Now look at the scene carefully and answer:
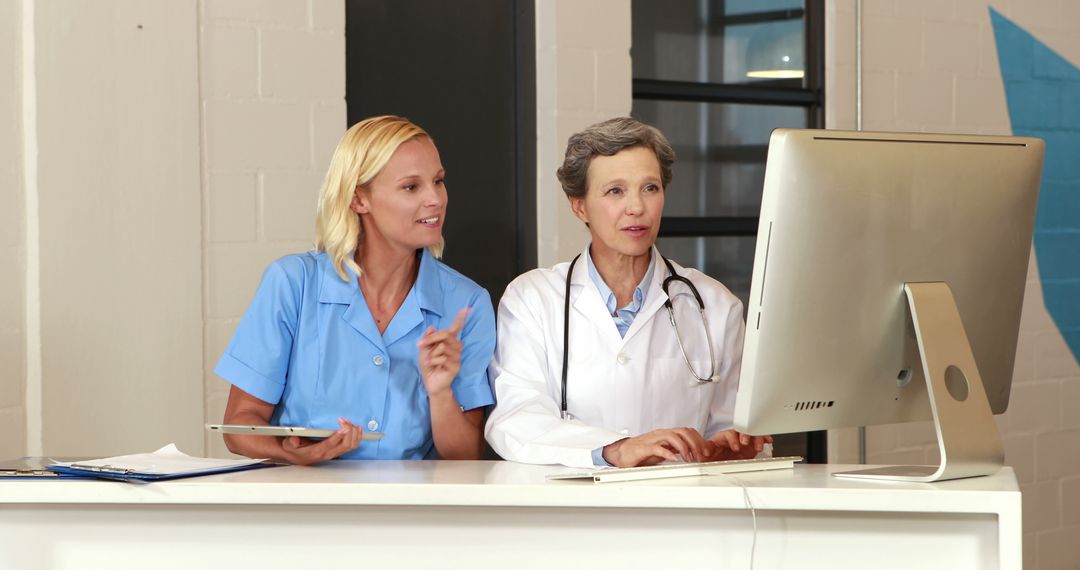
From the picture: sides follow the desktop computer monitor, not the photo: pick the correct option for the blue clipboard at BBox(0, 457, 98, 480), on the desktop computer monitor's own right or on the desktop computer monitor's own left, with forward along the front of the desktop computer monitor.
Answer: on the desktop computer monitor's own left

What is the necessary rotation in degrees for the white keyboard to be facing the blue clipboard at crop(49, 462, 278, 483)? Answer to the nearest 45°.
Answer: approximately 45° to its left

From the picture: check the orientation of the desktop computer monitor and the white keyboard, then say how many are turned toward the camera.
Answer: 0

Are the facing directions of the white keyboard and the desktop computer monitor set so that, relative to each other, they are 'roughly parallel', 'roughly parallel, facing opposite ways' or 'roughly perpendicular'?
roughly parallel

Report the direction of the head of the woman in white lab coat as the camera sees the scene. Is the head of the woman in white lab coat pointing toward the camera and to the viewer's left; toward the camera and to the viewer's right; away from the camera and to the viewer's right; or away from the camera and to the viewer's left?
toward the camera and to the viewer's right

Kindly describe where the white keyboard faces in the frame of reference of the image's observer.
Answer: facing away from the viewer and to the left of the viewer

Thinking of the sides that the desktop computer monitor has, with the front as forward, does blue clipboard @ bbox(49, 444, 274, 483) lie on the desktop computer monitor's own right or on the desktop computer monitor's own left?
on the desktop computer monitor's own left

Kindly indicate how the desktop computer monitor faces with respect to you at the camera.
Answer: facing away from the viewer and to the left of the viewer

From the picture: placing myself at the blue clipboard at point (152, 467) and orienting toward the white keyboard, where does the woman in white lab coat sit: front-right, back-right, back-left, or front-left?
front-left

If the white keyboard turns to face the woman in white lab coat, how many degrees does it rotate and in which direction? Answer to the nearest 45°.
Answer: approximately 45° to its right

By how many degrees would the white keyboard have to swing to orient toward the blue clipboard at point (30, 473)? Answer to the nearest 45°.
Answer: approximately 45° to its left

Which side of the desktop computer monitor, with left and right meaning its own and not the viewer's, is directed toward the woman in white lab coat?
front

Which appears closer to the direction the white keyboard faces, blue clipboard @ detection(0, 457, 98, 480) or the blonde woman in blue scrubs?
the blonde woman in blue scrubs
